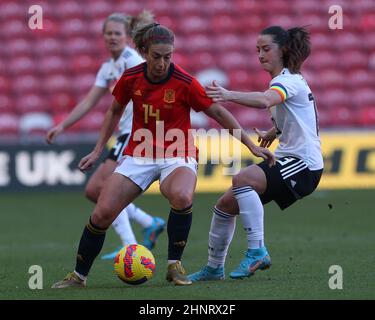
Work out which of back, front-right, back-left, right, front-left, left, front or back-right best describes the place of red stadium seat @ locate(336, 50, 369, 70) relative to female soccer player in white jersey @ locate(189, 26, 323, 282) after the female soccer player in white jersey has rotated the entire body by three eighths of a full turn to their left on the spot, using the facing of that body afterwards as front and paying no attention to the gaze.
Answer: back-left

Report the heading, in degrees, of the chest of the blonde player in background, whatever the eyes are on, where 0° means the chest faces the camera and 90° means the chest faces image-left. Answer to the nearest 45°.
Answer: approximately 45°

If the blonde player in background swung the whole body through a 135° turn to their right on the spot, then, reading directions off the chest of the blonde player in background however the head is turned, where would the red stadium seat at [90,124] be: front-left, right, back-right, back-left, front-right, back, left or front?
front

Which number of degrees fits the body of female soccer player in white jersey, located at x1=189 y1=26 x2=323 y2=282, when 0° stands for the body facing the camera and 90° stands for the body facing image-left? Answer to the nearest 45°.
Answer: approximately 90°

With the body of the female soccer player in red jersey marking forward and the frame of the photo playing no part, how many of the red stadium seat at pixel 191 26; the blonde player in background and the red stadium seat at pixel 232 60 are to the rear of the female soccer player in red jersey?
3

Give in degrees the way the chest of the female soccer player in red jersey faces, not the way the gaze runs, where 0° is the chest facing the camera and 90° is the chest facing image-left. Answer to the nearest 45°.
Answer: approximately 0°

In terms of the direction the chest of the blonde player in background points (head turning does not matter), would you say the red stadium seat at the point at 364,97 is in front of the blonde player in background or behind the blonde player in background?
behind

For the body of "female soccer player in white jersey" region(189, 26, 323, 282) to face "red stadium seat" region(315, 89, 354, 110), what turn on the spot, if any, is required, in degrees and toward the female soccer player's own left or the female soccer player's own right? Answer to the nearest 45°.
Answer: approximately 90° to the female soccer player's own right

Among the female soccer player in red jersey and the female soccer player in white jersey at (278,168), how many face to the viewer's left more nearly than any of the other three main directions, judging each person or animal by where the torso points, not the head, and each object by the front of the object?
1

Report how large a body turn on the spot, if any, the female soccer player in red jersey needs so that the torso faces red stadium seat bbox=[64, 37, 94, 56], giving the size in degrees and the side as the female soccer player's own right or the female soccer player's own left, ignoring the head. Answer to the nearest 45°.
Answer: approximately 180°
